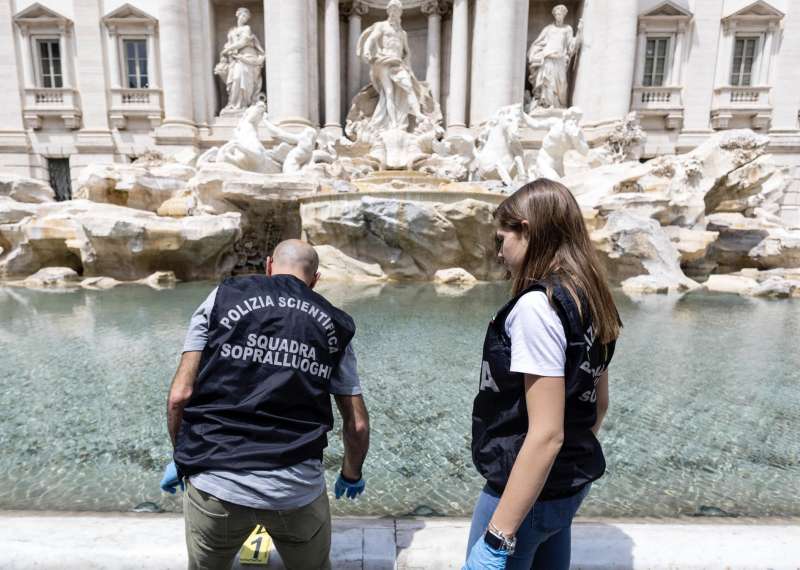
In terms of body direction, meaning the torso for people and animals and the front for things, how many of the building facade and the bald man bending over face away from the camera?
1

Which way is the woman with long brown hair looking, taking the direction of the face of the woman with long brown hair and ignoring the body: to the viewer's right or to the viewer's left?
to the viewer's left

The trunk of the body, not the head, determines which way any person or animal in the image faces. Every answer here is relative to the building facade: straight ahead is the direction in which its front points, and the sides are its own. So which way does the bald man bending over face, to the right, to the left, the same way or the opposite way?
the opposite way

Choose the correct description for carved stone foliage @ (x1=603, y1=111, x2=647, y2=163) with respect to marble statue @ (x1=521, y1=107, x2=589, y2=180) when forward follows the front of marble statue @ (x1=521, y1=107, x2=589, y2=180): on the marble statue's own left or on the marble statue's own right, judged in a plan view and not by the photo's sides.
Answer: on the marble statue's own left

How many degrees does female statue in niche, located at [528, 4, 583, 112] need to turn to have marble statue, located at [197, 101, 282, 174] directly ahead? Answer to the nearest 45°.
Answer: approximately 45° to its right

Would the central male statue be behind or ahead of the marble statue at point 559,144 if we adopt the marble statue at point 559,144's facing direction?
behind

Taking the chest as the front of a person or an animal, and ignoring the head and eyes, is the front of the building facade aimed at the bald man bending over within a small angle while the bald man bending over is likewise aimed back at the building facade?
yes

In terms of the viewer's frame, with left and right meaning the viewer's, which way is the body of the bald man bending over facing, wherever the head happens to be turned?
facing away from the viewer
